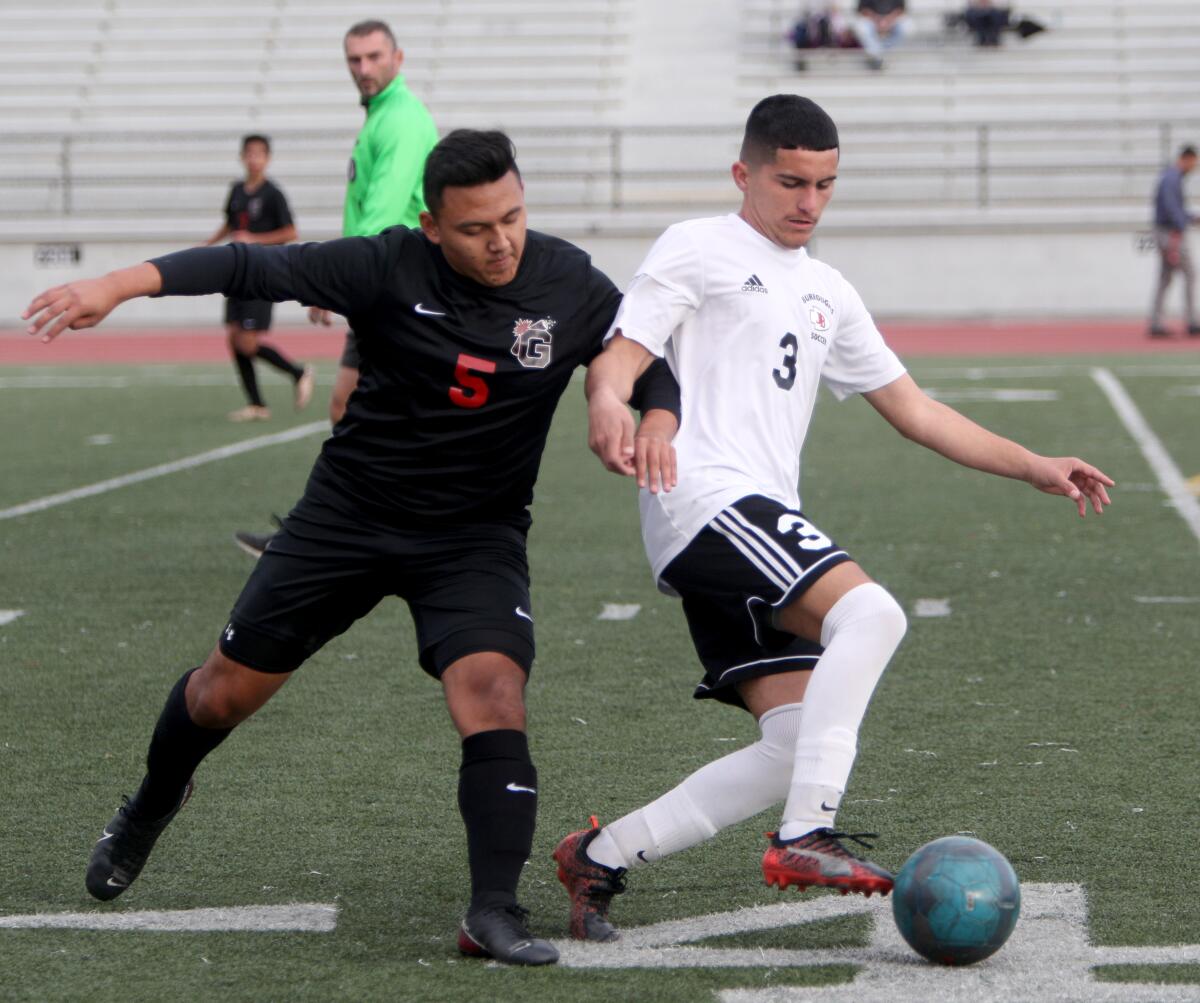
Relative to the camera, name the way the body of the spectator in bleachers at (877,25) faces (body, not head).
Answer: toward the camera

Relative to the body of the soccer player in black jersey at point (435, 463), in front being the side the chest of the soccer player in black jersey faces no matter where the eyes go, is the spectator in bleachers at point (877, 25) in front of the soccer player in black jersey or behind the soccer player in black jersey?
behind

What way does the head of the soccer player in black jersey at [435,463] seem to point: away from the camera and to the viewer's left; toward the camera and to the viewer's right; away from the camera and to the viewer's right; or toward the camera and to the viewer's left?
toward the camera and to the viewer's right

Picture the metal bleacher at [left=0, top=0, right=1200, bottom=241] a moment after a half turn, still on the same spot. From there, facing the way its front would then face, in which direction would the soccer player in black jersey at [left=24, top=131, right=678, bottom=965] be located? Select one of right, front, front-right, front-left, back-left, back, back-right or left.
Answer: back

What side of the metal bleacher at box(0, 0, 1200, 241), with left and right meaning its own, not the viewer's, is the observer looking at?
front

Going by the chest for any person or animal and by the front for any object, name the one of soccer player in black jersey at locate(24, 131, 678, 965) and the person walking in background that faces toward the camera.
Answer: the soccer player in black jersey

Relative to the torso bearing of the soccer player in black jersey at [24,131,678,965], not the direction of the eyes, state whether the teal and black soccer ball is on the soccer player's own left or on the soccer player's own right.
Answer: on the soccer player's own left

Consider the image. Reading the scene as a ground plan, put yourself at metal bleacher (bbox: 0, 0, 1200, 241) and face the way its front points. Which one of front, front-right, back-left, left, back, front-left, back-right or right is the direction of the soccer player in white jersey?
front

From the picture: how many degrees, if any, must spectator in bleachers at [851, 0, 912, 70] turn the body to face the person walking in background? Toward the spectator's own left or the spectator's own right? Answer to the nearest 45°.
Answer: approximately 45° to the spectator's own left

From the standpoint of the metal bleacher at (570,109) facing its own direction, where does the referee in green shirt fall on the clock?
The referee in green shirt is roughly at 12 o'clock from the metal bleacher.

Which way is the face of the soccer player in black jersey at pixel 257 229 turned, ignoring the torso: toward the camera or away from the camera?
toward the camera

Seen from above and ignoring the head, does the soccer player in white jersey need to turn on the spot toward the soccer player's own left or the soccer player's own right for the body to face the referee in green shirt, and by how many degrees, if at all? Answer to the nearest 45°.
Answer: approximately 135° to the soccer player's own left

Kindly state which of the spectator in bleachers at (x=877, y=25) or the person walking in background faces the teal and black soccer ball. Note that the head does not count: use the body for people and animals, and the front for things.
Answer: the spectator in bleachers

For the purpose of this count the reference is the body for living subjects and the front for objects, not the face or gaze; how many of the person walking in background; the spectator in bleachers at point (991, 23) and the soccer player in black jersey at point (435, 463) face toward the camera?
2

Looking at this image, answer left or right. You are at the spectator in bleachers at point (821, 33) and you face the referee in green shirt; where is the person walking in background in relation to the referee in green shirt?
left

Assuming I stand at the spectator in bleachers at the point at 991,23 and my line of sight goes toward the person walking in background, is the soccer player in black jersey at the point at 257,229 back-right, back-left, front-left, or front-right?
front-right

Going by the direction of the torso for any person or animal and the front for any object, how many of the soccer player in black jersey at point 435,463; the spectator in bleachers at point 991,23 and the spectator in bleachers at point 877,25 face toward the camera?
3
